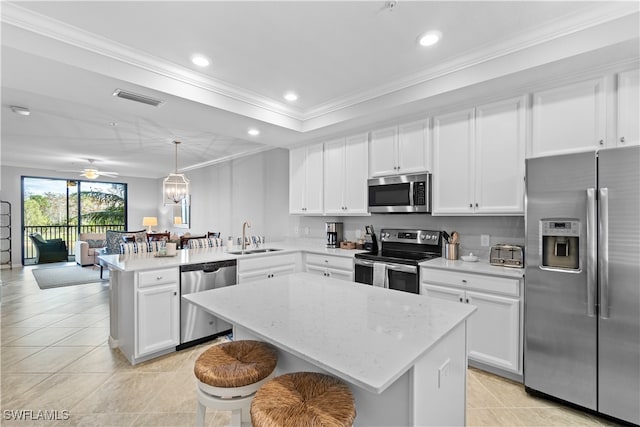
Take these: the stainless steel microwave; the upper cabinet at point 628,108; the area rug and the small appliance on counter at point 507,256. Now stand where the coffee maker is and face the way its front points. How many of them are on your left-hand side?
3

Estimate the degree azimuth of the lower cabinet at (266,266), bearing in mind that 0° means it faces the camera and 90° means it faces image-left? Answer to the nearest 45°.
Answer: approximately 315°

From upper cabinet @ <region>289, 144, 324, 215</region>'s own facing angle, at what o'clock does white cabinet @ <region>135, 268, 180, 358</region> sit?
The white cabinet is roughly at 12 o'clock from the upper cabinet.

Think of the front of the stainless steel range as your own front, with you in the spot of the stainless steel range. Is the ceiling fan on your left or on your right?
on your right

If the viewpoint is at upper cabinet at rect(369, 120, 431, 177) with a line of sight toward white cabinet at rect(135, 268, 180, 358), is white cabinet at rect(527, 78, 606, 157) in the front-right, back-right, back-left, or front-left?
back-left
